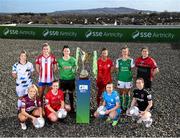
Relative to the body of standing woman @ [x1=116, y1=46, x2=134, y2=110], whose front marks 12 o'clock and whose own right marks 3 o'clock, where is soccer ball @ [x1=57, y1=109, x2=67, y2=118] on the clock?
The soccer ball is roughly at 2 o'clock from the standing woman.

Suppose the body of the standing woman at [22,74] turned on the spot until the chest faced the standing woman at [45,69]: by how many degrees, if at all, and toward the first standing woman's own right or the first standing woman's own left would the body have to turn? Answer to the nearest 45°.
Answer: approximately 90° to the first standing woman's own left

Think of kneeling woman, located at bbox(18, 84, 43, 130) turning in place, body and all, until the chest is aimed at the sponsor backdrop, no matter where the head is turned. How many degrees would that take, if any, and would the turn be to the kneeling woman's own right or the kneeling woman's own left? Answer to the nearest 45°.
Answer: approximately 180°

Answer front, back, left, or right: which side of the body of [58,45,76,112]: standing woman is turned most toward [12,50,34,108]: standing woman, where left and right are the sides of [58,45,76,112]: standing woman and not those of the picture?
right

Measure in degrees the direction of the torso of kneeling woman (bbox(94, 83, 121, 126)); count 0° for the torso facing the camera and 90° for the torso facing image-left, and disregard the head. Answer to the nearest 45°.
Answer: approximately 0°
